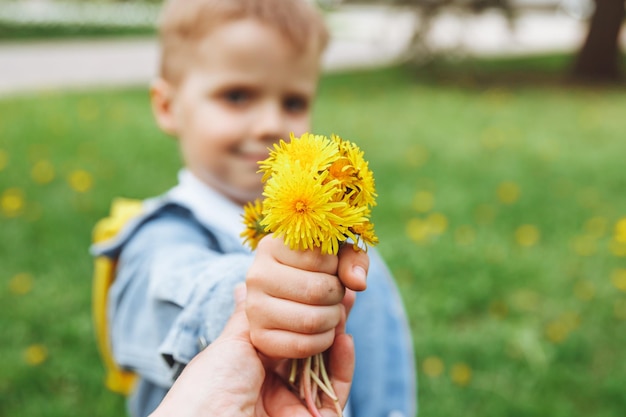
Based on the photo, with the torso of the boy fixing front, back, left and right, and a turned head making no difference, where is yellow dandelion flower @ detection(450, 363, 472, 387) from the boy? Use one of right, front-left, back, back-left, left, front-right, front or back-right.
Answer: left

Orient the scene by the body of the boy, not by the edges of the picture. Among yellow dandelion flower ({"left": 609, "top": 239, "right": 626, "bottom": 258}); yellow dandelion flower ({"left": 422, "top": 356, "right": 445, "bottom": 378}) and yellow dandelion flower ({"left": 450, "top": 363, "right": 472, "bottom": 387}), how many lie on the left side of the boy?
3

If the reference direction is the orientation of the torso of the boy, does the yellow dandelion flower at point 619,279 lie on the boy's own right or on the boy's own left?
on the boy's own left

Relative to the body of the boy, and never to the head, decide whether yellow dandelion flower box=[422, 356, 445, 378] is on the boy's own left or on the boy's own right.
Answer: on the boy's own left

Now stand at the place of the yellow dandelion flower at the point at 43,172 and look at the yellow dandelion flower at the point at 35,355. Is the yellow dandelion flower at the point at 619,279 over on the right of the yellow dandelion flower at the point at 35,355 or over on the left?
left

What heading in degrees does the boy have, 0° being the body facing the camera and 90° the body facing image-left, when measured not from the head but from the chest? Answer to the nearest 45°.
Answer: approximately 315°

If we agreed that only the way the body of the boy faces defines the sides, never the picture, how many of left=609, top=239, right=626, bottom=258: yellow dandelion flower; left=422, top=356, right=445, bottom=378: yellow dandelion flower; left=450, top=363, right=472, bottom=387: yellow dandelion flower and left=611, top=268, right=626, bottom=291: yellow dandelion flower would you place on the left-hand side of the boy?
4

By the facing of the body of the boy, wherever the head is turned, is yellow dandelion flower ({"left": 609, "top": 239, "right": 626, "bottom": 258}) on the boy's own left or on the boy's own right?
on the boy's own left
